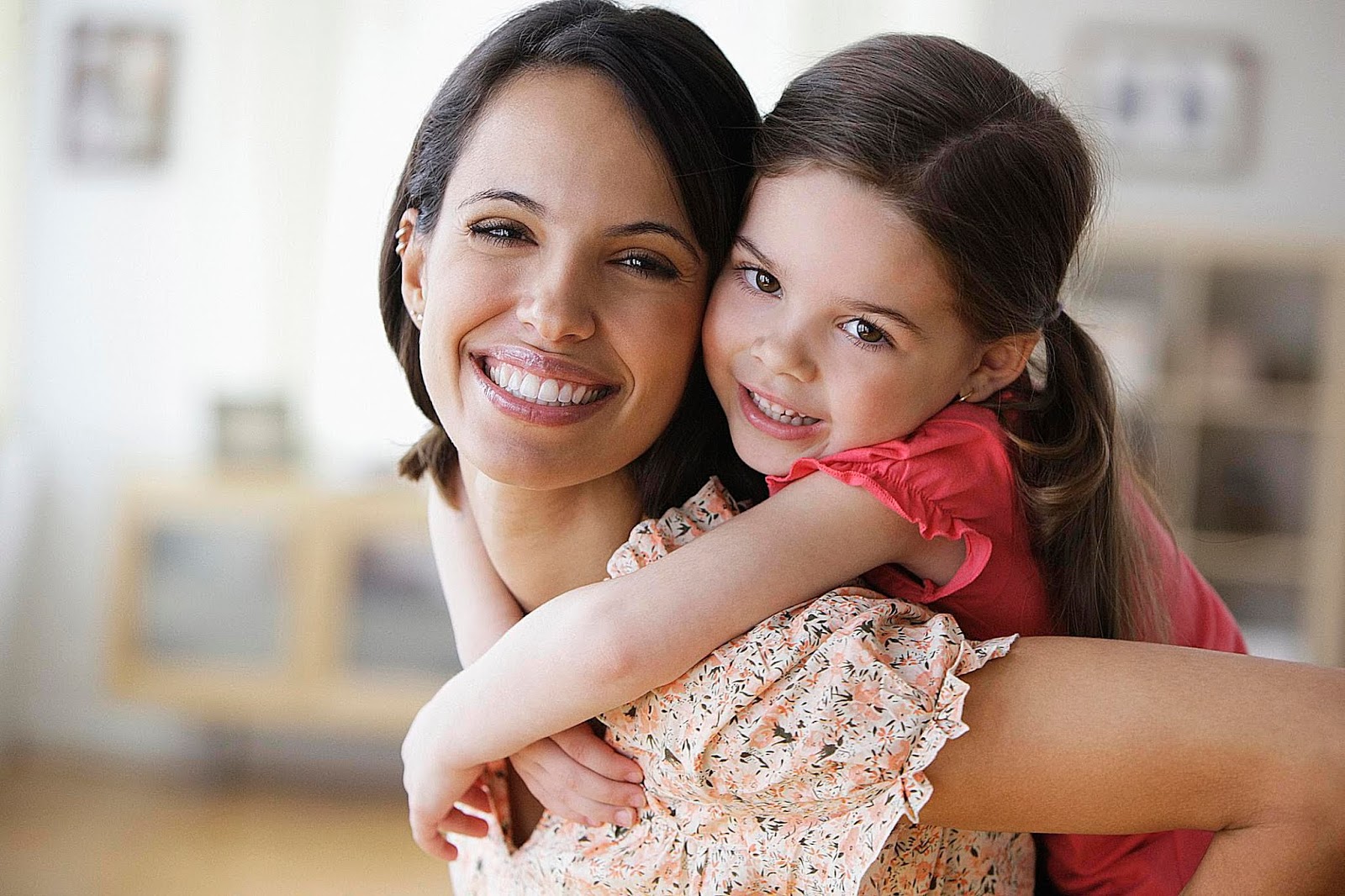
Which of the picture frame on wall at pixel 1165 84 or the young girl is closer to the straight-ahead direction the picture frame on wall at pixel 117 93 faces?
the young girl

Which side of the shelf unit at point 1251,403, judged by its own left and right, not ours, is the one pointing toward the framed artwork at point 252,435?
right

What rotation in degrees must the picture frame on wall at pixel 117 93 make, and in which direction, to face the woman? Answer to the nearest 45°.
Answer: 0° — it already faces them

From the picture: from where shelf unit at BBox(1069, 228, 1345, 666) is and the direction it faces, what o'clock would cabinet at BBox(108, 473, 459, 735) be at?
cabinet at BBox(108, 473, 459, 735) is roughly at 2 o'clock from shelf unit at BBox(1069, 228, 1345, 666).

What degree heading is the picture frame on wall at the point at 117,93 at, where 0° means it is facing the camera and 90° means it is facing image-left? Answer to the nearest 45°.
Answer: approximately 0°

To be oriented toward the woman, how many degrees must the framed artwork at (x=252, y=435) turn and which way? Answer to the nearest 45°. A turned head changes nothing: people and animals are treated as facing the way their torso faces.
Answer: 0° — it already faces them

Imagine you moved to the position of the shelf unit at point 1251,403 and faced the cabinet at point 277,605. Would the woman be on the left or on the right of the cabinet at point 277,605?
left
